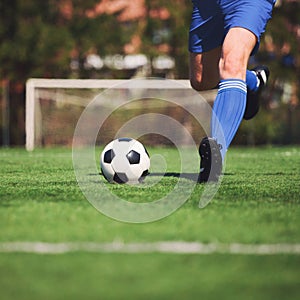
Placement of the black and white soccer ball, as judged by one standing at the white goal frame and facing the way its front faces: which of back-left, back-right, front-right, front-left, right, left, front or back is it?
front

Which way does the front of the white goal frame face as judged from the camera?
facing the viewer

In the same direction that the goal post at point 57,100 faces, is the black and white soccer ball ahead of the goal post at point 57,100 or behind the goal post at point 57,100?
ahead
